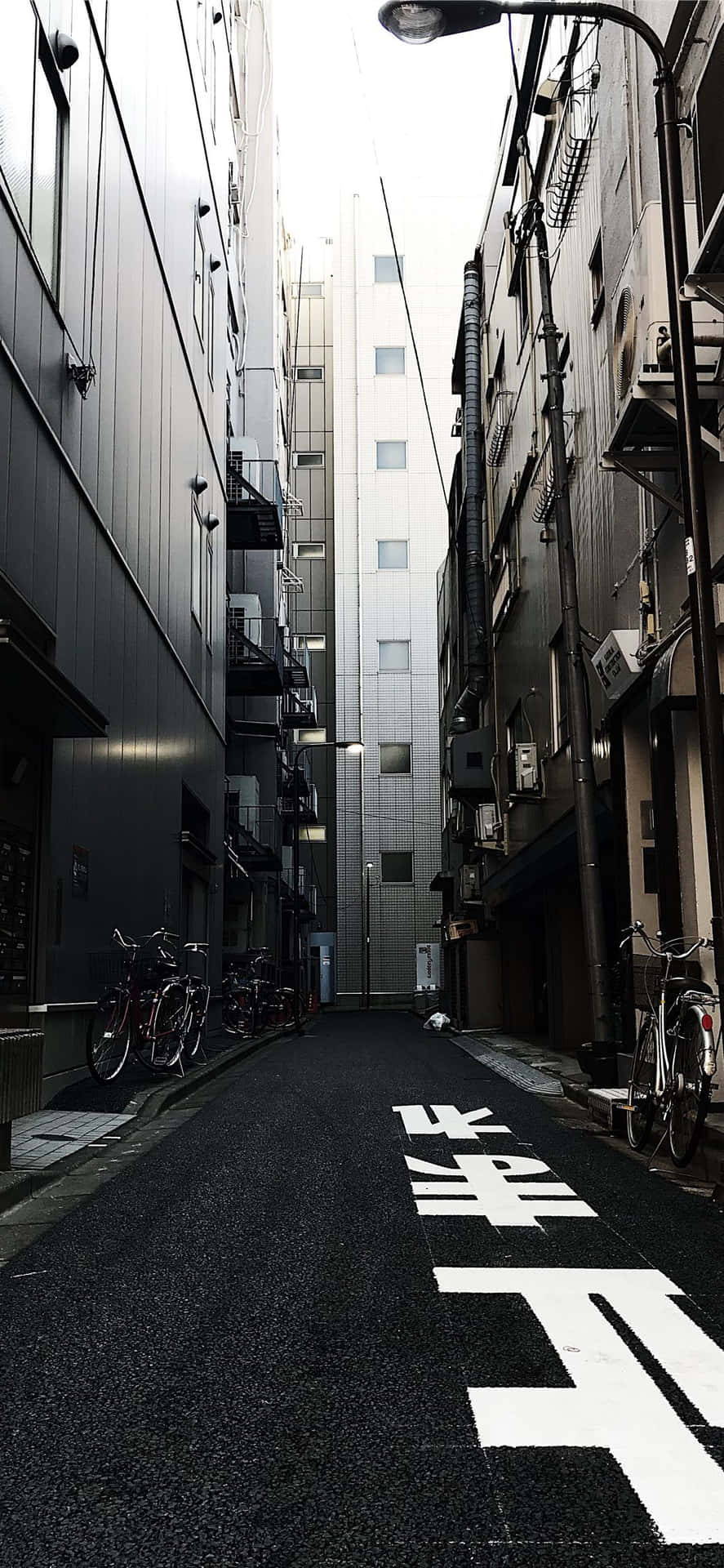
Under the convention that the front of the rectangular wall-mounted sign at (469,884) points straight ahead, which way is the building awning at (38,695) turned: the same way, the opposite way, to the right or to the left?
the opposite way

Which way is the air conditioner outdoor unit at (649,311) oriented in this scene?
to the viewer's left

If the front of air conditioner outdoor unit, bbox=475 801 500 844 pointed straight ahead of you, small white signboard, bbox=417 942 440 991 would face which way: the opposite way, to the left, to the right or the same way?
to the left

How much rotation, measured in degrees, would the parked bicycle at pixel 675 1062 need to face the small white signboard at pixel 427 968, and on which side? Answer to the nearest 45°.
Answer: approximately 45° to its right

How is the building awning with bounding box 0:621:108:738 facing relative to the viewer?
to the viewer's right

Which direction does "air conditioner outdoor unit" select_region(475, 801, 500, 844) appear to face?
to the viewer's left

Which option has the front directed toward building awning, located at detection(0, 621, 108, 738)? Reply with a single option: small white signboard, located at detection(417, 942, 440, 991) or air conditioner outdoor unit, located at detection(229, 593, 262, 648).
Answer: the small white signboard

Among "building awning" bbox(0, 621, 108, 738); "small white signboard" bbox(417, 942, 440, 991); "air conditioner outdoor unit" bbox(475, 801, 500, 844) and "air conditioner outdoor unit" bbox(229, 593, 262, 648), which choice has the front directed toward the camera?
the small white signboard

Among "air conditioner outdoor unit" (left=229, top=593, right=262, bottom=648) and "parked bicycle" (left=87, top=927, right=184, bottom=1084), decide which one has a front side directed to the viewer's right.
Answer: the air conditioner outdoor unit

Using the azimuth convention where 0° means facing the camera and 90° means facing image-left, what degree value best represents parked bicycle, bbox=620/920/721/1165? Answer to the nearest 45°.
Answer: approximately 135°
